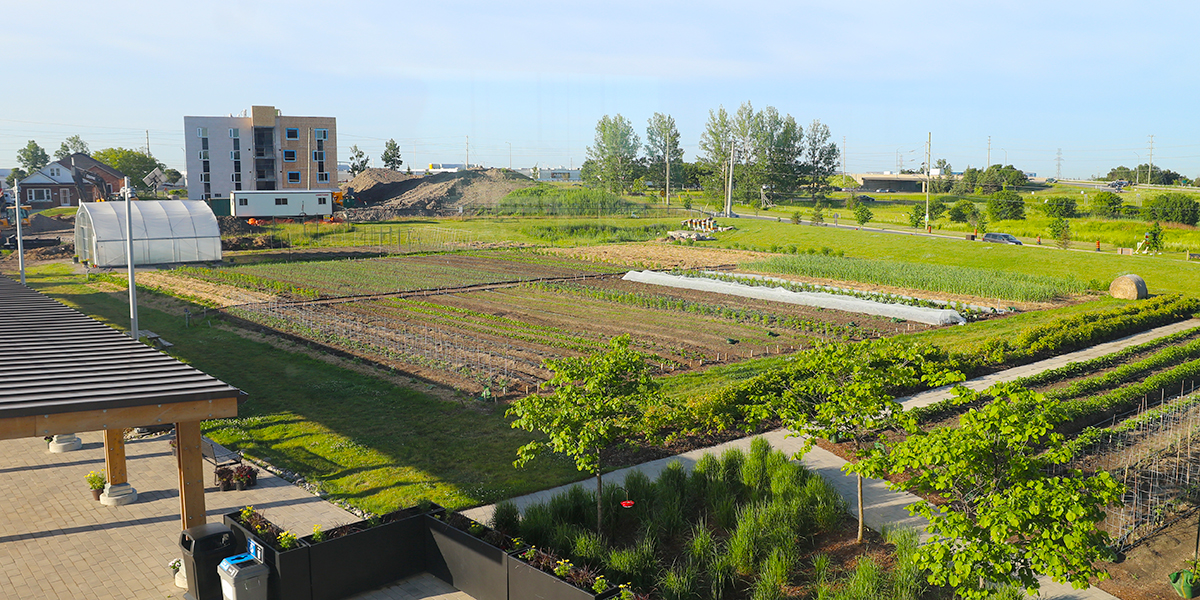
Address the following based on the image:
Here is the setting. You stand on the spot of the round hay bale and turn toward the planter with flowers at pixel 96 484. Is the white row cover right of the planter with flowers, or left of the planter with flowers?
right

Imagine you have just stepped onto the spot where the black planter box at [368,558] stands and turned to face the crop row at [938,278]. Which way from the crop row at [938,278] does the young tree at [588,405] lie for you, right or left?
right

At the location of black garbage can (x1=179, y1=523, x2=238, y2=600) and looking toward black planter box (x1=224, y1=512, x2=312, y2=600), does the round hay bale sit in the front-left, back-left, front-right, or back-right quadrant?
front-left

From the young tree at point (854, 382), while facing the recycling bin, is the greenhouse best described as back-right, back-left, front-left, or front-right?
front-right
